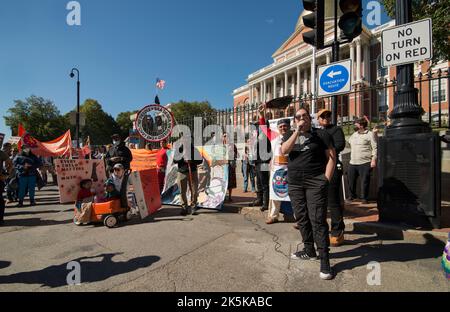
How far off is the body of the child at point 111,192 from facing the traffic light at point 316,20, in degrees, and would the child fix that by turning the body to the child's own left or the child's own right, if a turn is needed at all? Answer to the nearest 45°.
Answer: approximately 90° to the child's own left

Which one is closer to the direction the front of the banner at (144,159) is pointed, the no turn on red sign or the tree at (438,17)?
the no turn on red sign

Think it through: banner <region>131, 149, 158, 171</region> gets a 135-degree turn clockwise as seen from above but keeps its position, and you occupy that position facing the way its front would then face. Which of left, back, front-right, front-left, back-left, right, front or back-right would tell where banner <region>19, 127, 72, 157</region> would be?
front

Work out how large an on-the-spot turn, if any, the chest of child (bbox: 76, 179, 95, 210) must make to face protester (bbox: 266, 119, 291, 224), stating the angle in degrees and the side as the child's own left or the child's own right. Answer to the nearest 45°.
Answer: approximately 90° to the child's own left

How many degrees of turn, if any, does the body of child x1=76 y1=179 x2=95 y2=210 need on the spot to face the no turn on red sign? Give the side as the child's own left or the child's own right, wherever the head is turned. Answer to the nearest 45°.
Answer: approximately 90° to the child's own left

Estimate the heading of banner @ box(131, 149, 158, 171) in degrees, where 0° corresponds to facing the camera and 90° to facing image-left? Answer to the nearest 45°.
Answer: approximately 0°

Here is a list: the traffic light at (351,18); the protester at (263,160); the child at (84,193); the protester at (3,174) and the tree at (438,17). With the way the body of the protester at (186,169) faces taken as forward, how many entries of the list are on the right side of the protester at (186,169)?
2

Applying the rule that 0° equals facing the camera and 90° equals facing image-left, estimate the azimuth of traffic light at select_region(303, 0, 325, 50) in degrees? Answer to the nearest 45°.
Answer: approximately 90°

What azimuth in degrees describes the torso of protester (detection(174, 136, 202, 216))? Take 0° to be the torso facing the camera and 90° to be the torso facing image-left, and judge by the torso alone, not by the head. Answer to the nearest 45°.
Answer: approximately 0°
